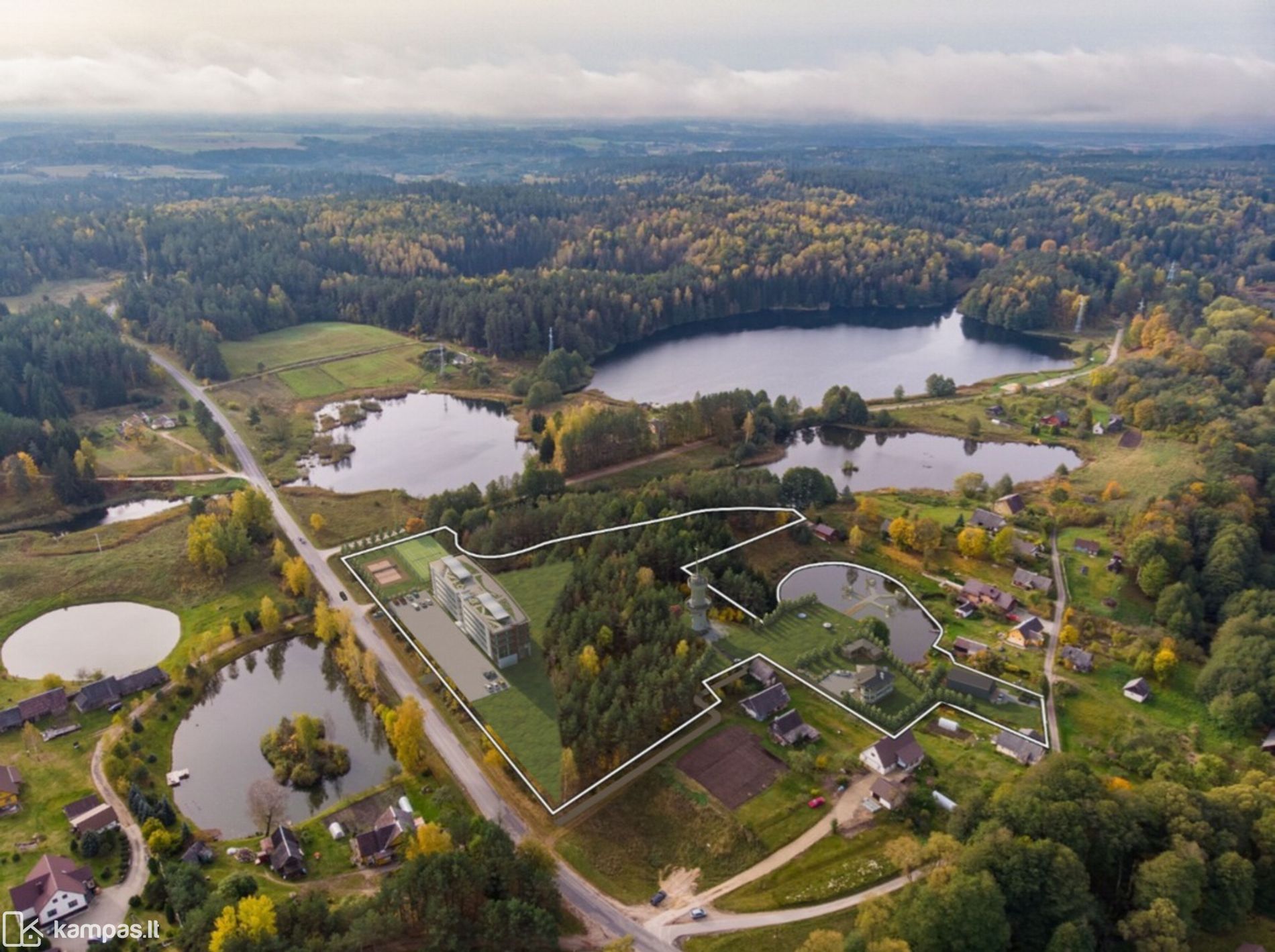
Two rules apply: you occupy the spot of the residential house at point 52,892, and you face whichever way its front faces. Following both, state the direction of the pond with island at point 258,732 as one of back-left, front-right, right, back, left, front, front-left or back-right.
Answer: left

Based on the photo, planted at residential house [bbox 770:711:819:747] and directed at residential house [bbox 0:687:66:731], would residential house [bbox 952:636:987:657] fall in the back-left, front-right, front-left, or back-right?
back-right

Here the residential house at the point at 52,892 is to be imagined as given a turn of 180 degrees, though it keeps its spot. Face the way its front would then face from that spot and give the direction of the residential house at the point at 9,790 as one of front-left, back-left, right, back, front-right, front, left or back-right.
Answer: front-right

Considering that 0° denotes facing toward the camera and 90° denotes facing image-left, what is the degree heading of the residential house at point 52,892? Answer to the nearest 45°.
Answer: approximately 315°

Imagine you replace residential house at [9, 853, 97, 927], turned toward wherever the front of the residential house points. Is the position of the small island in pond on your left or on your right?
on your left
